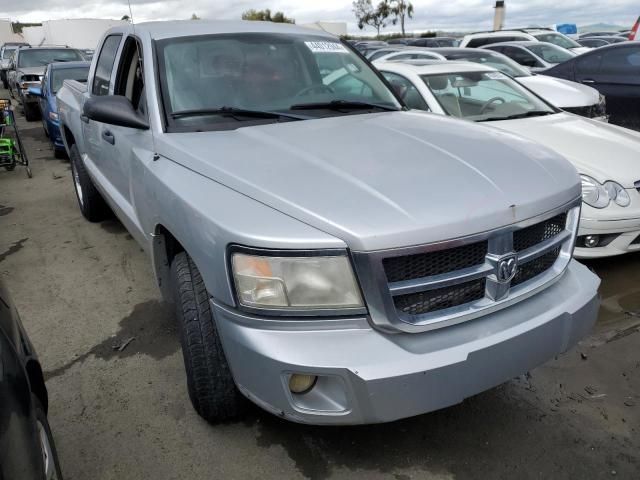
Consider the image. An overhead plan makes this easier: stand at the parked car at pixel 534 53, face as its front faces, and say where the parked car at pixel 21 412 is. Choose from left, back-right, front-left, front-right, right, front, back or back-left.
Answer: front-right

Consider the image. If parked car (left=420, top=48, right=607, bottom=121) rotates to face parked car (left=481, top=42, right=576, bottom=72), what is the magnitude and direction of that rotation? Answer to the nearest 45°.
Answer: approximately 135° to its left

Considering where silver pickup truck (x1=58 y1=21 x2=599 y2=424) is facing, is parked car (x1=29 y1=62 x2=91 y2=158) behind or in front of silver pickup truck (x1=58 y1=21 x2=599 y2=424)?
behind

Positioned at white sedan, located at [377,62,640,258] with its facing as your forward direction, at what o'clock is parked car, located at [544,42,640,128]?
The parked car is roughly at 8 o'clock from the white sedan.

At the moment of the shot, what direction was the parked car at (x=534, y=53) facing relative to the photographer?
facing the viewer and to the right of the viewer

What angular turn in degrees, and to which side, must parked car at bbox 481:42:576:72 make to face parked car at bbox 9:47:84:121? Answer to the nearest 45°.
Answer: approximately 135° to its right

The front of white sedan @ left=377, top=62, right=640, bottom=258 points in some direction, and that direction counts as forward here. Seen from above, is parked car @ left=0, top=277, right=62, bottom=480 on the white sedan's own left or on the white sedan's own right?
on the white sedan's own right

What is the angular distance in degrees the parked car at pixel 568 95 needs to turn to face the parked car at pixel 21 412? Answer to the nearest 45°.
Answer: approximately 45° to its right

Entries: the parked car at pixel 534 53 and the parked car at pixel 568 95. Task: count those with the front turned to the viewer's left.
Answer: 0

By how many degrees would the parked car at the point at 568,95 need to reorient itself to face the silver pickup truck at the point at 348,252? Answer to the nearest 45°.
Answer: approximately 45° to its right

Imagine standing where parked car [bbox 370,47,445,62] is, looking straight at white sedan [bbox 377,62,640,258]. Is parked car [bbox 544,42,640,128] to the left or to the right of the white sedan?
left

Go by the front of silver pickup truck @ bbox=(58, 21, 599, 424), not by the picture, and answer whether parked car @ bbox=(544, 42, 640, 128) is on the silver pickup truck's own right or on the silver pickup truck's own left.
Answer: on the silver pickup truck's own left

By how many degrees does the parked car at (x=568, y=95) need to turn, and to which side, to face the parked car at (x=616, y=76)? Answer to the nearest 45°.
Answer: approximately 90° to its left
